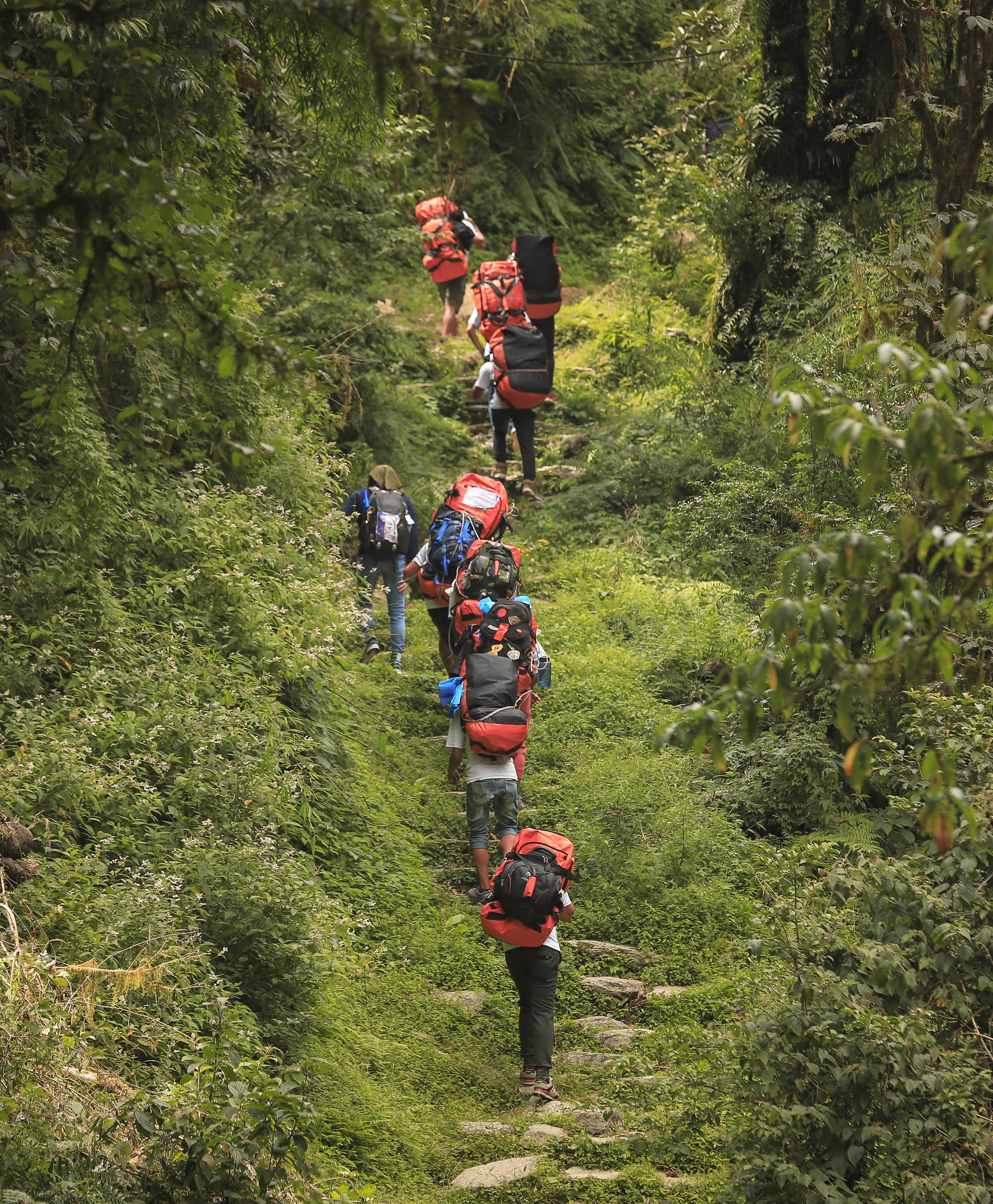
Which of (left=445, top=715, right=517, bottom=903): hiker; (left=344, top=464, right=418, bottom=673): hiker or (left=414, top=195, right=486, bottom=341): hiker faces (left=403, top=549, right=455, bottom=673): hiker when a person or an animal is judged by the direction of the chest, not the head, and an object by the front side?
(left=445, top=715, right=517, bottom=903): hiker

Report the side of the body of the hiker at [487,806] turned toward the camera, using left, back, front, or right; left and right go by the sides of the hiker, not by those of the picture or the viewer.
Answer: back

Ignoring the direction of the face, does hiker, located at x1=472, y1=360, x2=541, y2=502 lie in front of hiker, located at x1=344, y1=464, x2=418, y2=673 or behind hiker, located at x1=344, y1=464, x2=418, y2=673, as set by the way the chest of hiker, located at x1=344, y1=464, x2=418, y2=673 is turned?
in front

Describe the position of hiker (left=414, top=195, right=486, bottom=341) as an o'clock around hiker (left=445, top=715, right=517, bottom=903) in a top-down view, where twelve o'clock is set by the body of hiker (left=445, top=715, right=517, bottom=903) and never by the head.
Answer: hiker (left=414, top=195, right=486, bottom=341) is roughly at 12 o'clock from hiker (left=445, top=715, right=517, bottom=903).

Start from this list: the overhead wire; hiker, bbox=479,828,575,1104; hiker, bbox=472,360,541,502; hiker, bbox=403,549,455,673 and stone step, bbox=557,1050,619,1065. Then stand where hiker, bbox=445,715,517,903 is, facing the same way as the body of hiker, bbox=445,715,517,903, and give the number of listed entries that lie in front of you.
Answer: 3

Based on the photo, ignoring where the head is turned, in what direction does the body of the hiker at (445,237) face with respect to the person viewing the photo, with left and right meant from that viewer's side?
facing away from the viewer and to the right of the viewer

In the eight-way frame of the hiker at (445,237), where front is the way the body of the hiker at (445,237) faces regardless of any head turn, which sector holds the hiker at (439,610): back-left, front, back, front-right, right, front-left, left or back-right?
back-right

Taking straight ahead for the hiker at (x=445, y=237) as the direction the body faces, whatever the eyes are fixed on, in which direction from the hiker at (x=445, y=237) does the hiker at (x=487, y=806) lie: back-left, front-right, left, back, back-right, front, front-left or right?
back-right

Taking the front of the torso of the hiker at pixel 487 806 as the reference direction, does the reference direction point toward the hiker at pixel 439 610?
yes

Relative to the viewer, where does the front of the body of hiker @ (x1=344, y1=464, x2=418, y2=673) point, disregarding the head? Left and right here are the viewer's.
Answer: facing away from the viewer
